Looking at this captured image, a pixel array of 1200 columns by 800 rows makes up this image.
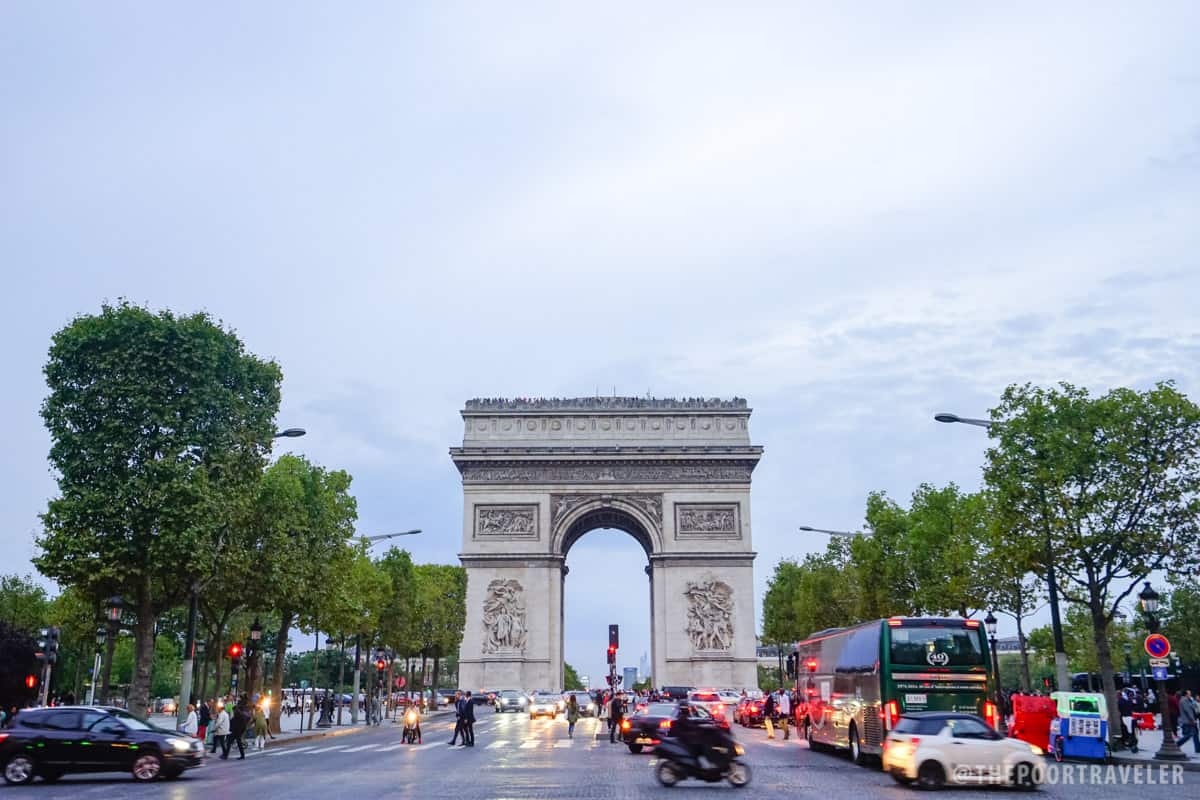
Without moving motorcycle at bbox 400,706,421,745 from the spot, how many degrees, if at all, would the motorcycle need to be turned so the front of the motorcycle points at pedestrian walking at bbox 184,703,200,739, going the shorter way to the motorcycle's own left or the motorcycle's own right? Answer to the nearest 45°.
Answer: approximately 45° to the motorcycle's own right

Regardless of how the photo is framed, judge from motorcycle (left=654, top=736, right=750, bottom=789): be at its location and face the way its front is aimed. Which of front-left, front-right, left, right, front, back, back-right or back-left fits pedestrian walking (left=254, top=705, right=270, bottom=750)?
back-left

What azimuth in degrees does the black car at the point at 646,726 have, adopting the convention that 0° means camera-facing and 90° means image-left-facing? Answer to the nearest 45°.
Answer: approximately 225°

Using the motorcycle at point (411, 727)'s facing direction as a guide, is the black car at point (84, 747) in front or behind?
in front

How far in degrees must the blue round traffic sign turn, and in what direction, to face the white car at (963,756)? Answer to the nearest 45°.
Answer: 0° — it already faces it

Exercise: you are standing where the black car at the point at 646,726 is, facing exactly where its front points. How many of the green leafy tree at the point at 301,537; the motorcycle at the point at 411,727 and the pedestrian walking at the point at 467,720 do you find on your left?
3

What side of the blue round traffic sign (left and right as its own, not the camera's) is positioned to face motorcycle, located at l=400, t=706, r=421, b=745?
right

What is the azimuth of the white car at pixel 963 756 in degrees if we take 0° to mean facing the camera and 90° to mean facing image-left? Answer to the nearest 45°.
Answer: approximately 225°
